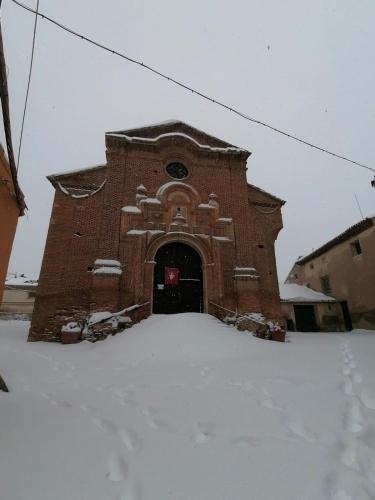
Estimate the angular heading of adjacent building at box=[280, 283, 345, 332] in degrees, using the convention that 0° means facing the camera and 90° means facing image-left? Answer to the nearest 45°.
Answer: approximately 0°

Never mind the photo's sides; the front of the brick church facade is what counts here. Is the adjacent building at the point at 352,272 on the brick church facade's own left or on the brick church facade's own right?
on the brick church facade's own left

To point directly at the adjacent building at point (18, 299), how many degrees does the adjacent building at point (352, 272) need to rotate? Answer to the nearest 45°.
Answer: approximately 45° to its right

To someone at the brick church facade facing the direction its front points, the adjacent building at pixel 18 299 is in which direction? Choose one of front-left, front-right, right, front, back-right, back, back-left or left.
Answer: back-right

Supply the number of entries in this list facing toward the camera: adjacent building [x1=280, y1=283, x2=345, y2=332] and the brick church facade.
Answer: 2

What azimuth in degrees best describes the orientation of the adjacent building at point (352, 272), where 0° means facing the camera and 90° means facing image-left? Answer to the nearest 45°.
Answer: approximately 45°

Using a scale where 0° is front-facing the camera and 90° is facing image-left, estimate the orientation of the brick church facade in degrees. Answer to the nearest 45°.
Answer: approximately 0°
